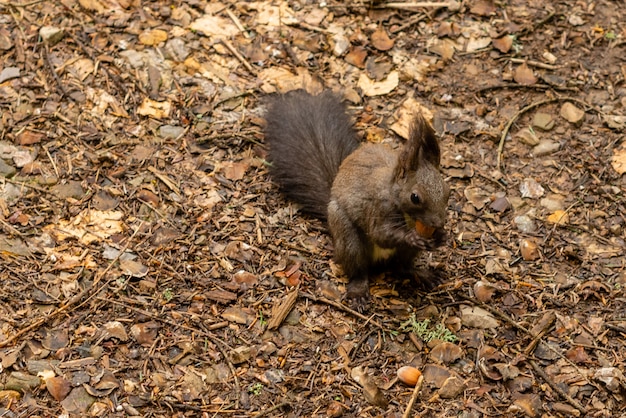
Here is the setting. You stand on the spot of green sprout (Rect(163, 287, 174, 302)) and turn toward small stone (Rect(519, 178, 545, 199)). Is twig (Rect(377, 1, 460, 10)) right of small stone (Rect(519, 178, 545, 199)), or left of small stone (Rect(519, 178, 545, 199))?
left

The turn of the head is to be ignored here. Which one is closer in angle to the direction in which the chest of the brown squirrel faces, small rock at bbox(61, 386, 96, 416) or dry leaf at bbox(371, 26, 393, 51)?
the small rock

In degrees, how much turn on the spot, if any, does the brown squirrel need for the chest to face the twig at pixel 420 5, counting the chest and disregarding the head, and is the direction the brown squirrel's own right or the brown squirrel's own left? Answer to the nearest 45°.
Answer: approximately 135° to the brown squirrel's own left

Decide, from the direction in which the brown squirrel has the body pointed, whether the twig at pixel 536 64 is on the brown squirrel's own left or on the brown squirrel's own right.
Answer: on the brown squirrel's own left

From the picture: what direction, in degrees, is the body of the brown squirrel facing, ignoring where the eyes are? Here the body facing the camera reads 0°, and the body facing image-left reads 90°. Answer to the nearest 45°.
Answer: approximately 315°

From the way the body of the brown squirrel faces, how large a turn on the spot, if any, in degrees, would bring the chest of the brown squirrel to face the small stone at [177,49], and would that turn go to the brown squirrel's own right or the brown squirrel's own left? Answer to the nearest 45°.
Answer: approximately 180°

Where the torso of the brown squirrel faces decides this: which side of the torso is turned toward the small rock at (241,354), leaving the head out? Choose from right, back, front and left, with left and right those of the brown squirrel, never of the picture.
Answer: right

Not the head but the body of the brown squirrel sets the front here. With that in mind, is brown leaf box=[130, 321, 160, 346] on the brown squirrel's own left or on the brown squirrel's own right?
on the brown squirrel's own right

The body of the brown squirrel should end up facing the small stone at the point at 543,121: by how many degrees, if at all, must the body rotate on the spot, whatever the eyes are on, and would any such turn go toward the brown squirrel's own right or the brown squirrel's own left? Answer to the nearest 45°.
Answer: approximately 90° to the brown squirrel's own left

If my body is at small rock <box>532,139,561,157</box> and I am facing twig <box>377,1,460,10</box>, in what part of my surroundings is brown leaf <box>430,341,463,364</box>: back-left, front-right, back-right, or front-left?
back-left

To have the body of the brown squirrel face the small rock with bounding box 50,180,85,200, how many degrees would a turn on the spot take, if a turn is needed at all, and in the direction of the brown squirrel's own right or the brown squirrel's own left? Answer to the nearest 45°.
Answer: approximately 135° to the brown squirrel's own right

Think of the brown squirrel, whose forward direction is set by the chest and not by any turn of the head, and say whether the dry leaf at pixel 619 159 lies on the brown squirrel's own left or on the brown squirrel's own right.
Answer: on the brown squirrel's own left
